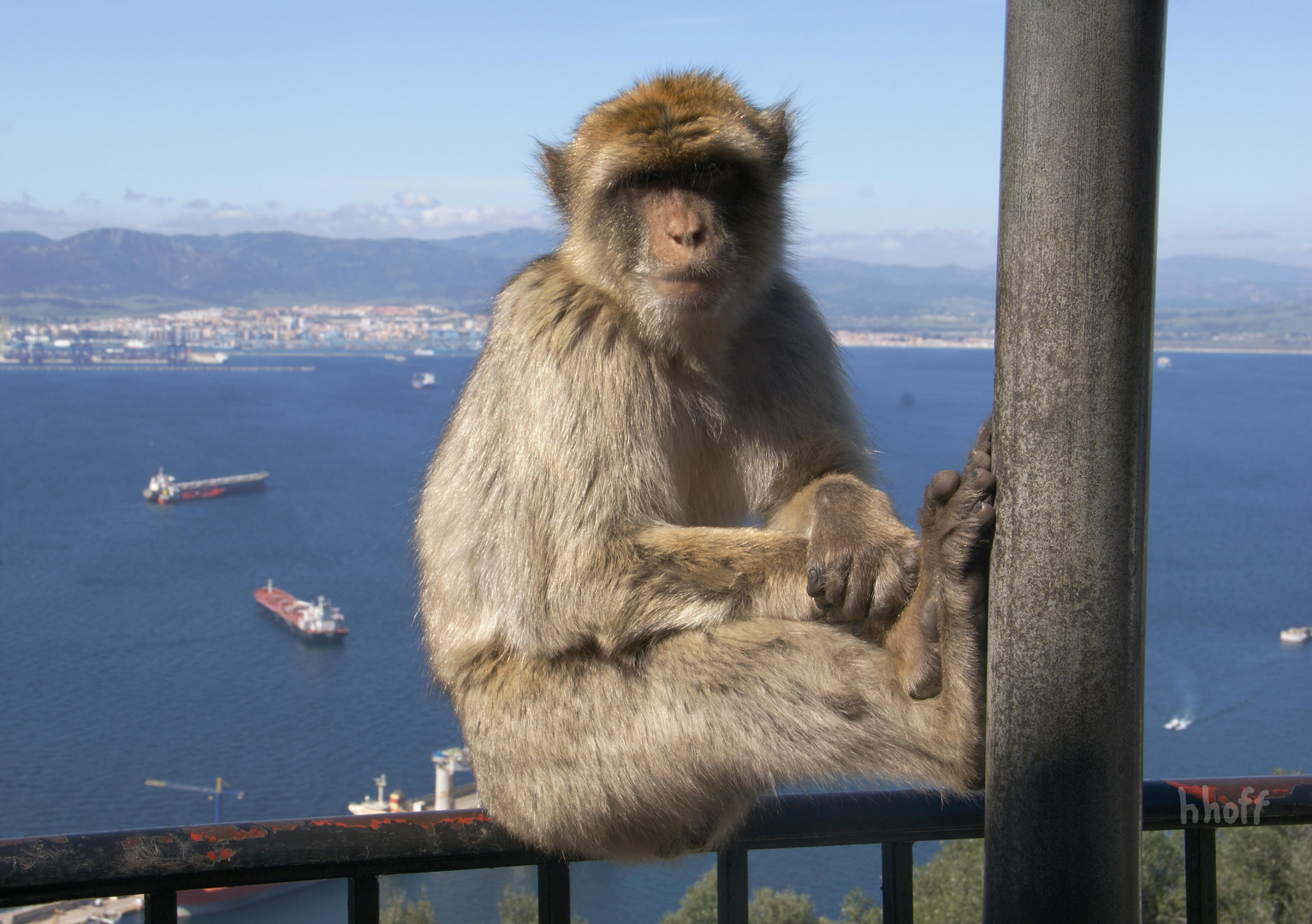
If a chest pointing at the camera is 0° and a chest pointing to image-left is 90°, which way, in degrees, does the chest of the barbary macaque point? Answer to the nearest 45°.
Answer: approximately 315°

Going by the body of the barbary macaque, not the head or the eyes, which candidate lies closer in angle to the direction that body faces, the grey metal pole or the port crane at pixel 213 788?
the grey metal pole

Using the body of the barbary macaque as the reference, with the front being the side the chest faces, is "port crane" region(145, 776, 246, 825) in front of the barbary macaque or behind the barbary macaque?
behind

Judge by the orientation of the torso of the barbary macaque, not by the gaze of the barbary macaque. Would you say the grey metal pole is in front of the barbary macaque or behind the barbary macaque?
in front
